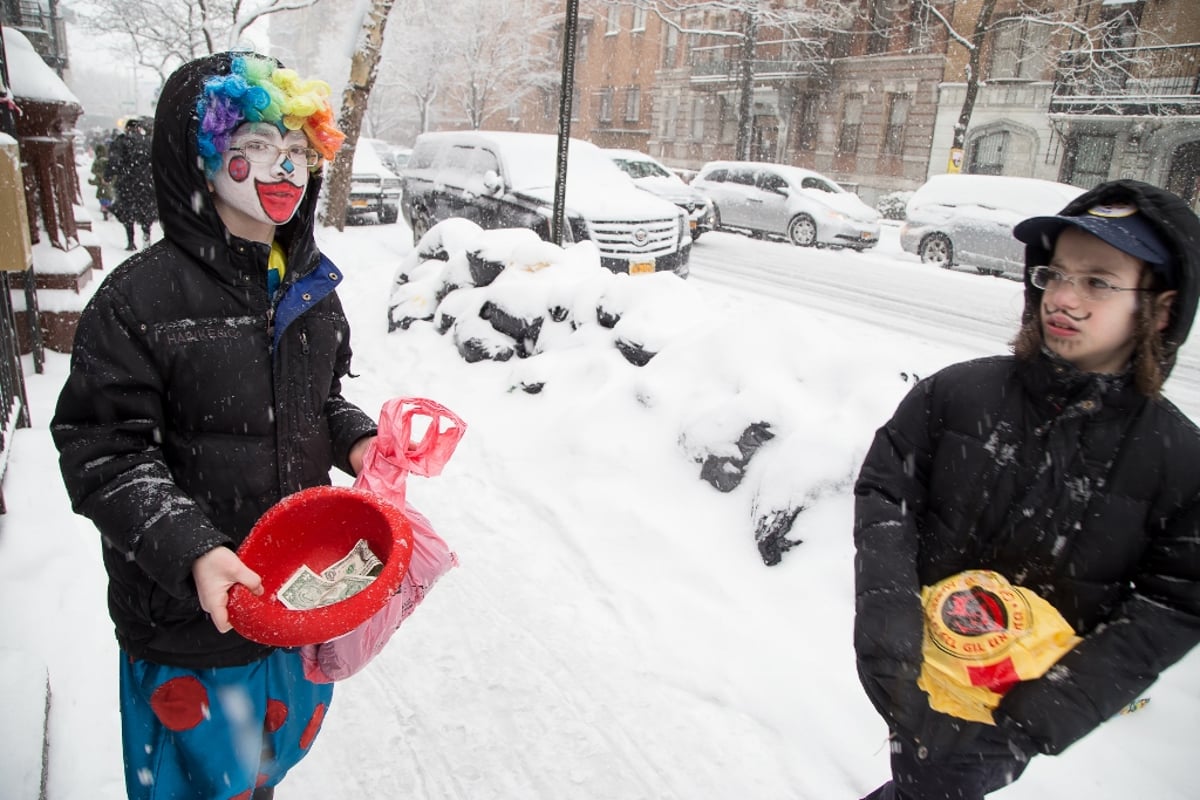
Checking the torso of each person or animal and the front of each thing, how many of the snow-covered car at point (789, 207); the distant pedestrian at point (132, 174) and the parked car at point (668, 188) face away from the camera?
1

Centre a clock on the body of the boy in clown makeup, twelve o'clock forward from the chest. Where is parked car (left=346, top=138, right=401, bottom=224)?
The parked car is roughly at 8 o'clock from the boy in clown makeup.

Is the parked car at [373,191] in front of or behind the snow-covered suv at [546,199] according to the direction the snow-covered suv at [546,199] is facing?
behind

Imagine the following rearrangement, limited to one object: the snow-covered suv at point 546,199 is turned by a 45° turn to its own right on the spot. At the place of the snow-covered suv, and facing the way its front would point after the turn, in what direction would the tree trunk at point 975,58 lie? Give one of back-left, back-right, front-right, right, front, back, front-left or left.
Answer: back-left

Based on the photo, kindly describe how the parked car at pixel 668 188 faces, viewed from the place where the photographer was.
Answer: facing the viewer and to the right of the viewer

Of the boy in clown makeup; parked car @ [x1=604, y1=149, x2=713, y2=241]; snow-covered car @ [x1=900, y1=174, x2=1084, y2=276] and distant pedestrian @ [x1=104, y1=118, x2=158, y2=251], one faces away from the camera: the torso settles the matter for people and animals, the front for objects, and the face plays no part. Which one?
the distant pedestrian

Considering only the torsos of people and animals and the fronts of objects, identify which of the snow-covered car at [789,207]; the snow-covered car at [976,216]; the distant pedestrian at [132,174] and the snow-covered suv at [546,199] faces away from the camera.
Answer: the distant pedestrian

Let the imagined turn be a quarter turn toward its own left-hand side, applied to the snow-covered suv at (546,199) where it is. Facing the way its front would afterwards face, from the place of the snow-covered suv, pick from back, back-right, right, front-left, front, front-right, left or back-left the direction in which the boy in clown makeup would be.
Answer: back-right

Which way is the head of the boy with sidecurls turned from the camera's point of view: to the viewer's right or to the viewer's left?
to the viewer's left

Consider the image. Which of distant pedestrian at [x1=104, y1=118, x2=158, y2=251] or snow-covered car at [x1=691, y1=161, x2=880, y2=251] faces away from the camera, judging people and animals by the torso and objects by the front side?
the distant pedestrian

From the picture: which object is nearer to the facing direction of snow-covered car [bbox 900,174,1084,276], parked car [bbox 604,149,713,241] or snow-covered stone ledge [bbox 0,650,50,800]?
the snow-covered stone ledge
